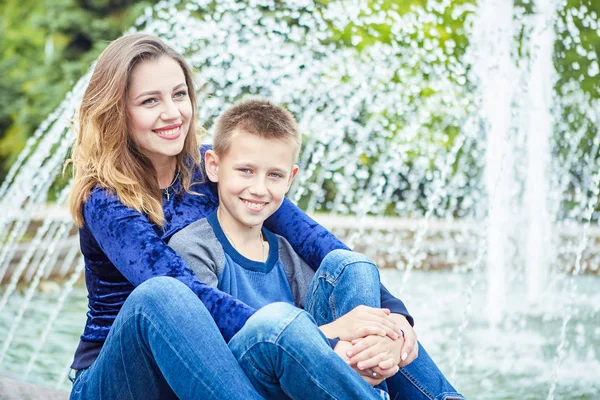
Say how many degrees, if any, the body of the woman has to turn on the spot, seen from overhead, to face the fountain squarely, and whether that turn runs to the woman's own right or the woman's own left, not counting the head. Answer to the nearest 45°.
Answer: approximately 135° to the woman's own left

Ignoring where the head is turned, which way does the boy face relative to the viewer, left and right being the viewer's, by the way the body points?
facing the viewer and to the right of the viewer

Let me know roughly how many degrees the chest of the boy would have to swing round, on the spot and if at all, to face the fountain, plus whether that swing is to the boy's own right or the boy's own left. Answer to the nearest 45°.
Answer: approximately 135° to the boy's own left
